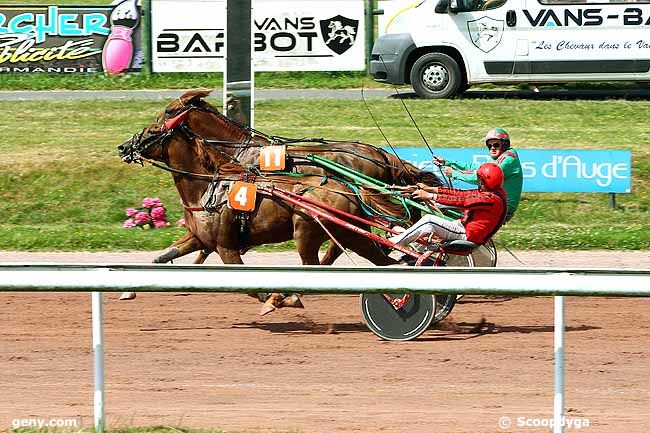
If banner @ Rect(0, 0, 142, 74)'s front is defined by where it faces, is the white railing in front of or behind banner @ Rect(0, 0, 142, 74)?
in front

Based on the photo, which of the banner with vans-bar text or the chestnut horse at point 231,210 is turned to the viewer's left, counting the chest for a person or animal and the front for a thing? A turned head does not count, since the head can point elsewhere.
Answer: the chestnut horse

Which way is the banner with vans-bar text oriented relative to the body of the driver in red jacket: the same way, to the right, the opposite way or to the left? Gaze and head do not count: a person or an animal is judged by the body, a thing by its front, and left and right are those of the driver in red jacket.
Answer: to the left

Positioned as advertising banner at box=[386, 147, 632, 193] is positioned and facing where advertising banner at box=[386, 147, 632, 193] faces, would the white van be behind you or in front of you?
behind

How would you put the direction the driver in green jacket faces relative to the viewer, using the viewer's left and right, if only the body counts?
facing to the left of the viewer

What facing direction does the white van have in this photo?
to the viewer's left

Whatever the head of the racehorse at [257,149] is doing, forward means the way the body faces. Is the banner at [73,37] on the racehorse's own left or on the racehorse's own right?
on the racehorse's own right

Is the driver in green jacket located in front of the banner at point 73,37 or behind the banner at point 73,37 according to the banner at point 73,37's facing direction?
in front

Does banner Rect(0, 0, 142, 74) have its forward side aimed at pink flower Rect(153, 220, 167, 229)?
yes

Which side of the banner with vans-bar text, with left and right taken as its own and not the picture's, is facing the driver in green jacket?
front

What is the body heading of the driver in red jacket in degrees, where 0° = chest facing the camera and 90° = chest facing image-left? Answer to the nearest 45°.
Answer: approximately 90°

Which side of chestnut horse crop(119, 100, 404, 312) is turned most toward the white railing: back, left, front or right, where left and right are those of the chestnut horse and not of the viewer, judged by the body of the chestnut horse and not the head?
left

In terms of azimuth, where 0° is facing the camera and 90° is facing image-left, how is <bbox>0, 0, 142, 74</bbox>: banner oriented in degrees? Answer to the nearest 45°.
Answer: approximately 0°

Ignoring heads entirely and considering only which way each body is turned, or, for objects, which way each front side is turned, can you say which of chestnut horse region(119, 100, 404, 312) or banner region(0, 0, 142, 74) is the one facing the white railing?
the banner

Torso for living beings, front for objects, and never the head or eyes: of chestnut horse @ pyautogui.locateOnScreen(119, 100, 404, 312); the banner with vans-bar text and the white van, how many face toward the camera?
1
